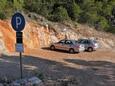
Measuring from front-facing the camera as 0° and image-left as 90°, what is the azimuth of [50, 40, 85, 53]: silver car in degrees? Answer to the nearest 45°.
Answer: approximately 135°
